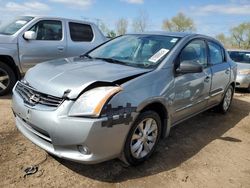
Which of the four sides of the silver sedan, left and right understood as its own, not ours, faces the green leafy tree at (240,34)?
back

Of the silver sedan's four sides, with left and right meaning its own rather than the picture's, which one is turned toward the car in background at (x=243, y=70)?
back

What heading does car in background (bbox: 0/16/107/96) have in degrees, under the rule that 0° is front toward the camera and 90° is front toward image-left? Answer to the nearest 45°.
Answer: approximately 45°

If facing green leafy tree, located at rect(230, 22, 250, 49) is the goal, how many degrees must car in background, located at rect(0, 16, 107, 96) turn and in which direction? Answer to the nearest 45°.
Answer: approximately 180°

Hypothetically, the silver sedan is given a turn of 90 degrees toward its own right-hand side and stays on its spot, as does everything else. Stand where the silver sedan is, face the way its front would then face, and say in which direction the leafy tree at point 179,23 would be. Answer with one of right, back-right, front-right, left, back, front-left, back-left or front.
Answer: front-right

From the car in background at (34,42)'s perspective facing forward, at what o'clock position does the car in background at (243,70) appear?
the car in background at (243,70) is roughly at 7 o'clock from the car in background at (34,42).

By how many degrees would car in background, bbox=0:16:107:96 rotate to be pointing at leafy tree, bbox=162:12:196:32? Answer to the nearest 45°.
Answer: approximately 180°

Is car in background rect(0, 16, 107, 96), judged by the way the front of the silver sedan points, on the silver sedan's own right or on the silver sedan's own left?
on the silver sedan's own right
